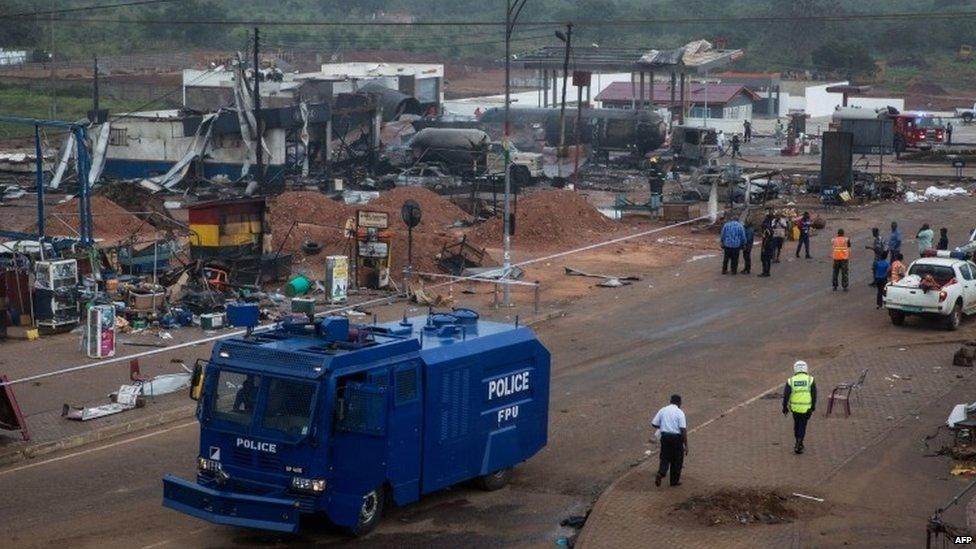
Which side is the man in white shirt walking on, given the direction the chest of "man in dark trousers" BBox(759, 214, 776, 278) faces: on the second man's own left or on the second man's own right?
on the second man's own left

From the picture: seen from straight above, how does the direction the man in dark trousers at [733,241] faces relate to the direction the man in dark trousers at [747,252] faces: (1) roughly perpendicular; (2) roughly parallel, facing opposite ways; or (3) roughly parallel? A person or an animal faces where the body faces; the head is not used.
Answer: roughly parallel

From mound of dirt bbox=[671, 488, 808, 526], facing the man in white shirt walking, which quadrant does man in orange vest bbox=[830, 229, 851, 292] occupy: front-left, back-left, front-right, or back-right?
front-right

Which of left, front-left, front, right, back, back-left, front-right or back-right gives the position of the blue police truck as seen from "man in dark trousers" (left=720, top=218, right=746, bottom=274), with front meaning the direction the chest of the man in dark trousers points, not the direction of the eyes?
back

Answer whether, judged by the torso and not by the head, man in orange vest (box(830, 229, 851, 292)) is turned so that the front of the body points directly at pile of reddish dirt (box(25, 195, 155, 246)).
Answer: no

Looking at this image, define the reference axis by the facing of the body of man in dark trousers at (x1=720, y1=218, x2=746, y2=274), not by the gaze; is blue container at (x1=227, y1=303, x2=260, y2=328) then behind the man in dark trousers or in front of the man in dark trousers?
behind

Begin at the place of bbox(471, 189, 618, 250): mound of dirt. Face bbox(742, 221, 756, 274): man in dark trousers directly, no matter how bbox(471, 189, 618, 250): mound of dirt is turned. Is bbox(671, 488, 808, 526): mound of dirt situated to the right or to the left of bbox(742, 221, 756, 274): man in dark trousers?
right

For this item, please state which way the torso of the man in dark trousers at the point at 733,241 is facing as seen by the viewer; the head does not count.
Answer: away from the camera

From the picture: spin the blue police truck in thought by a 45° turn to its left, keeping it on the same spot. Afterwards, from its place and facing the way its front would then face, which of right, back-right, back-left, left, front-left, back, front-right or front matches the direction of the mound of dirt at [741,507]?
left
